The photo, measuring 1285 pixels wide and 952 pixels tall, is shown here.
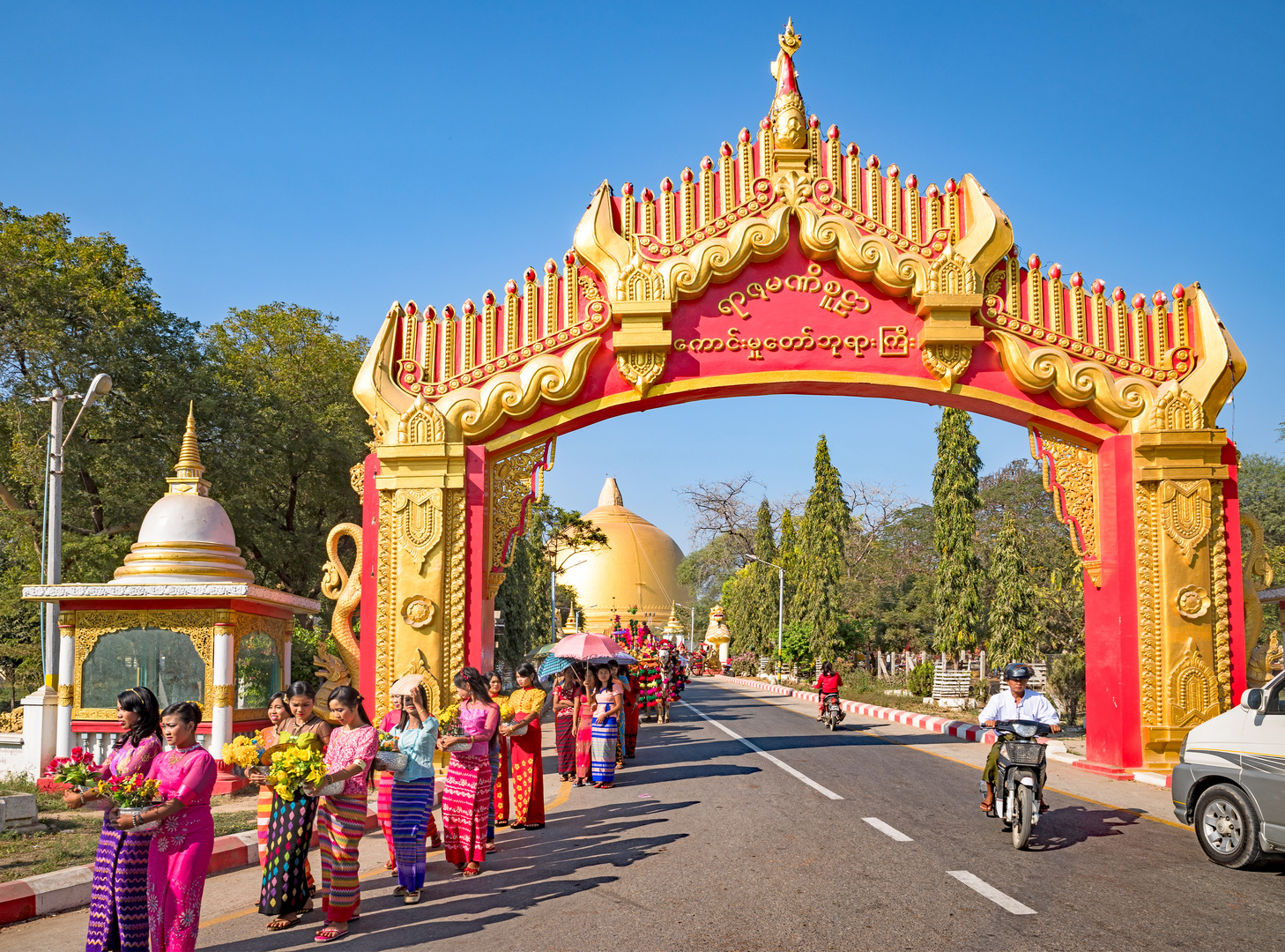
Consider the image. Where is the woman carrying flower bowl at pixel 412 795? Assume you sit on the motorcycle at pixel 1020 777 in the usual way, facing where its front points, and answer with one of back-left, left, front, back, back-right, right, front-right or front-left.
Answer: front-right

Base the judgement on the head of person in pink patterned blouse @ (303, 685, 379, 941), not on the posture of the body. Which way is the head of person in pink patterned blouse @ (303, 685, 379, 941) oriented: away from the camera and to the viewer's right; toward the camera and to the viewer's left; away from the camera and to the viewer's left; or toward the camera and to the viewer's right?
toward the camera and to the viewer's left

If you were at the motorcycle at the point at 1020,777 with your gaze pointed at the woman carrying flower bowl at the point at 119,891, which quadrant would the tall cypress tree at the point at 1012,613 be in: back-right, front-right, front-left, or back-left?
back-right

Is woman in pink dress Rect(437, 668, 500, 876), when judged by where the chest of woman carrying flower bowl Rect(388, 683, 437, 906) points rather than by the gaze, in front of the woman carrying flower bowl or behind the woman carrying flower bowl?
behind

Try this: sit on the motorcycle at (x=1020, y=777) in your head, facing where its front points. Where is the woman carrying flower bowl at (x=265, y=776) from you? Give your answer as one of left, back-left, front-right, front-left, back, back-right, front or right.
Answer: front-right

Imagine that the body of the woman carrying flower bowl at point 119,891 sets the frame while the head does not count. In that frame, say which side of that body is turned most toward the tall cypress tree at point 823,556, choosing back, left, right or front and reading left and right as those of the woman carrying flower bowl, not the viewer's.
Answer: back

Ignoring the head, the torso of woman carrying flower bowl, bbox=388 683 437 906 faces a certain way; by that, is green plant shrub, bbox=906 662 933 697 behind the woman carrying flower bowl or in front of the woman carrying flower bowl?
behind

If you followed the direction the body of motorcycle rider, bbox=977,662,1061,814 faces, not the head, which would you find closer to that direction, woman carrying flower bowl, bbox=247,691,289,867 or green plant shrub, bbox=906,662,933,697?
the woman carrying flower bowl
